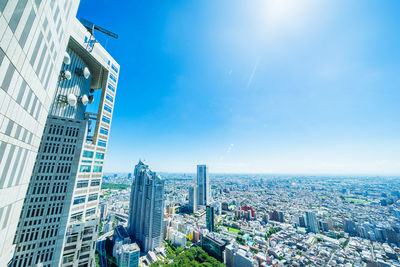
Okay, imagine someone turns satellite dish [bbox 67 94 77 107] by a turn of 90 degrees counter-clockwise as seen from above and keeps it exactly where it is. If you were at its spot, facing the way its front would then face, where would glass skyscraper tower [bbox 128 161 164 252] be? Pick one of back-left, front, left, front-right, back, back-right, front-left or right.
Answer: front

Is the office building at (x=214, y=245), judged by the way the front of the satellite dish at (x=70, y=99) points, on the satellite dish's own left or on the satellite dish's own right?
on the satellite dish's own left

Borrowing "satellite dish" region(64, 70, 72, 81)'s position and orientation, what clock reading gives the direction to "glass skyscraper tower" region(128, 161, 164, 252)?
The glass skyscraper tower is roughly at 9 o'clock from the satellite dish.

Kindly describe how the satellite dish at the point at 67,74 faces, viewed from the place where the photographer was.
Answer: facing the viewer and to the right of the viewer

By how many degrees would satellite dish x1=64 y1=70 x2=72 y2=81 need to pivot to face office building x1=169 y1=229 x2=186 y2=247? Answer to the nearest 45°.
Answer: approximately 90° to its left

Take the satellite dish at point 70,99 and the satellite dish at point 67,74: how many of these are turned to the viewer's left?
0
